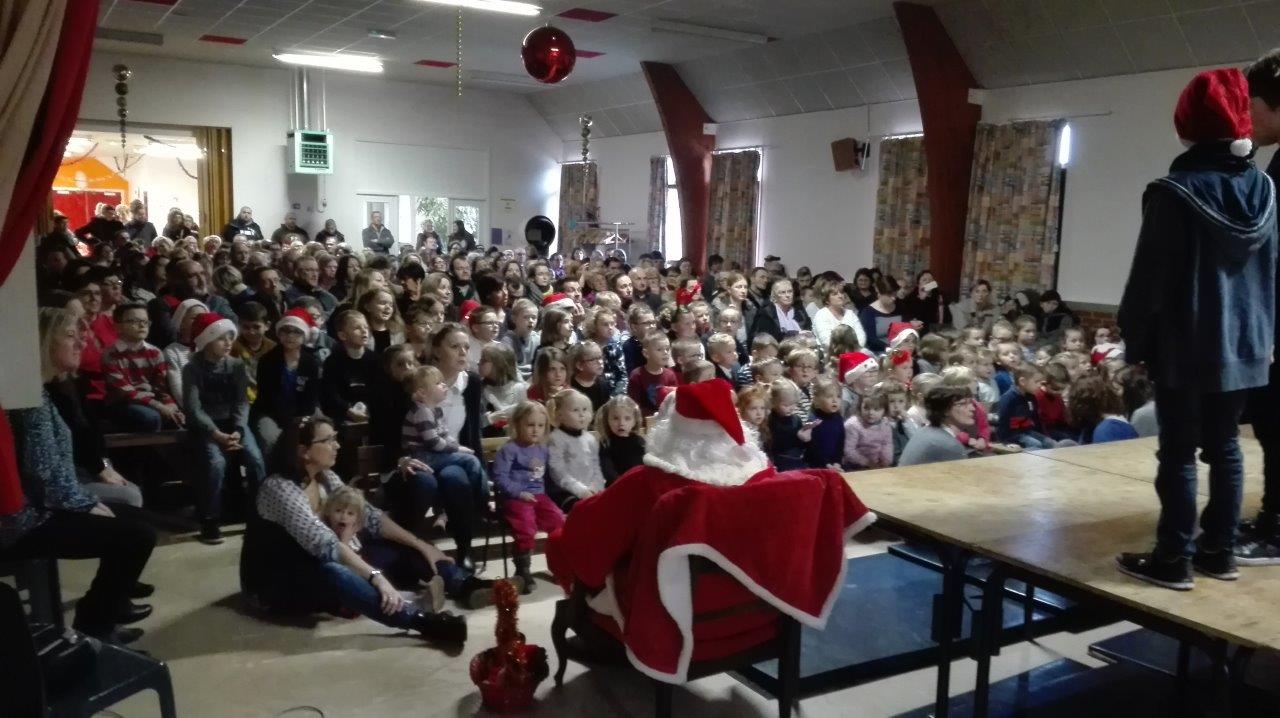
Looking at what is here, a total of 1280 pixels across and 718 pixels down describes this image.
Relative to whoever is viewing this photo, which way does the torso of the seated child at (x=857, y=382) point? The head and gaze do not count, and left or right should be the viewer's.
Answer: facing the viewer and to the right of the viewer

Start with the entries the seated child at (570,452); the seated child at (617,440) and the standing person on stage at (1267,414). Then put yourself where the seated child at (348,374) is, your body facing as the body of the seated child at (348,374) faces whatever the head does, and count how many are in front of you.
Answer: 3

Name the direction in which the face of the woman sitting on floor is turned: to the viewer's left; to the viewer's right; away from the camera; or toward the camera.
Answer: to the viewer's right

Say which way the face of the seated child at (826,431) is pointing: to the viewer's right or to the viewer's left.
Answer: to the viewer's right

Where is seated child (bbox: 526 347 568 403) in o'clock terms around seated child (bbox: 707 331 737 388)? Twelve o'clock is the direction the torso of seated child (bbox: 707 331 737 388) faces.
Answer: seated child (bbox: 526 347 568 403) is roughly at 3 o'clock from seated child (bbox: 707 331 737 388).

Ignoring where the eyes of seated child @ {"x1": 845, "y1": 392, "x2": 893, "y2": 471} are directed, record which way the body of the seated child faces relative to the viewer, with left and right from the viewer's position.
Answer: facing the viewer

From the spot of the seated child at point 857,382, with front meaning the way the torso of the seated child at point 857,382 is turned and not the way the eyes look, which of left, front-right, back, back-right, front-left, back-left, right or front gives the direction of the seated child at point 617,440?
right

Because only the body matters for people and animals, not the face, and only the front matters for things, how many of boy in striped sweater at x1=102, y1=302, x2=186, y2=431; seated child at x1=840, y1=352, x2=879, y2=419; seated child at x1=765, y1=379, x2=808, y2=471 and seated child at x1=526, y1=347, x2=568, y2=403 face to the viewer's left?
0

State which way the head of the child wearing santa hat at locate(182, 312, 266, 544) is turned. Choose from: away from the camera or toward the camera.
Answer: toward the camera

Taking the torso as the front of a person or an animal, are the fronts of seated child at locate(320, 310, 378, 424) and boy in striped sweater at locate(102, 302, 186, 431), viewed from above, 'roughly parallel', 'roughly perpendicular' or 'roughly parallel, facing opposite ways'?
roughly parallel

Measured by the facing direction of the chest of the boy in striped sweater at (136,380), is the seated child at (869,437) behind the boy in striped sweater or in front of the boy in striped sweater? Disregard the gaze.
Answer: in front

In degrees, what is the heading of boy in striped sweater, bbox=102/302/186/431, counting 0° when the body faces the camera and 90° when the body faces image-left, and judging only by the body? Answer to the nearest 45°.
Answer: approximately 315°

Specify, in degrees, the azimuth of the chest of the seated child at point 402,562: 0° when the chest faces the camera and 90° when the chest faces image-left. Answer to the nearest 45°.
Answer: approximately 315°

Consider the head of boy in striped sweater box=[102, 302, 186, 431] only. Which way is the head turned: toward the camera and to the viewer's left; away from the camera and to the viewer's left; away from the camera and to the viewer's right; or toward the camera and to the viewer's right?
toward the camera and to the viewer's right
